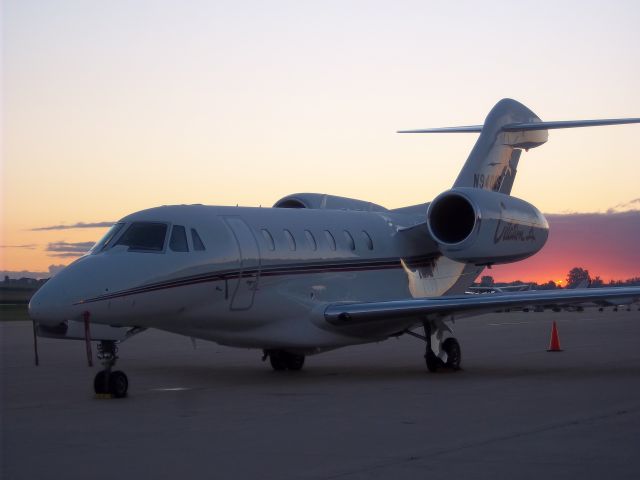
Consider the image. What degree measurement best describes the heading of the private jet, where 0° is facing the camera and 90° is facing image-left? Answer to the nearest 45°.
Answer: approximately 45°
